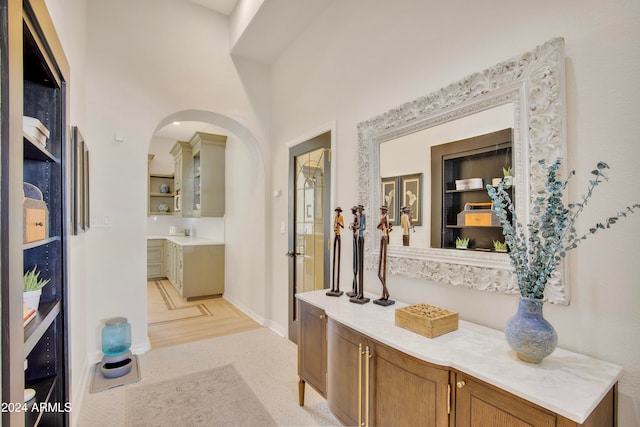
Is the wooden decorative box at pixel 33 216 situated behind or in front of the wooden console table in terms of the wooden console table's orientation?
in front

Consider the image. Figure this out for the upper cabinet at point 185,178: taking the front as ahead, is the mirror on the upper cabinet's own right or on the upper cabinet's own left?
on the upper cabinet's own left

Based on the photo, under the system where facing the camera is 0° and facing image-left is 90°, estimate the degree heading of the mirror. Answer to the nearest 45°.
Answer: approximately 45°

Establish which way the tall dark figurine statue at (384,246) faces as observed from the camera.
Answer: facing the viewer and to the left of the viewer
